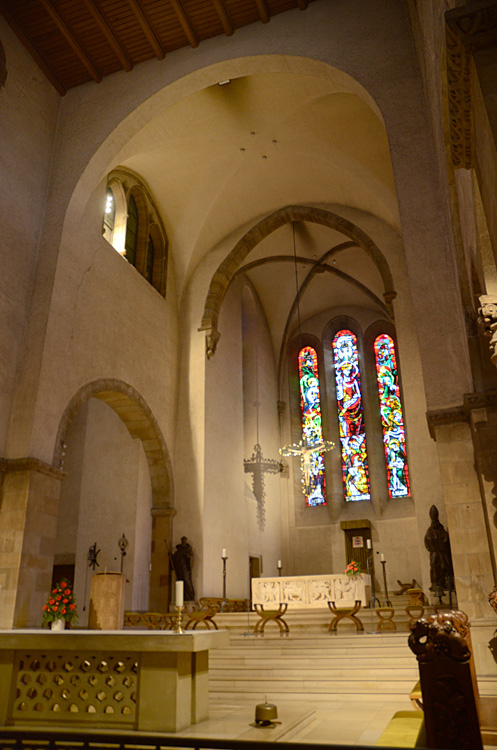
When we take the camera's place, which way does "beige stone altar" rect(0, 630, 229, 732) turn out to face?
facing the viewer

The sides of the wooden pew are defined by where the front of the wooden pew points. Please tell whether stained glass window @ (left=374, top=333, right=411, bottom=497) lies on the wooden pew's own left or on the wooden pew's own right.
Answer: on the wooden pew's own right

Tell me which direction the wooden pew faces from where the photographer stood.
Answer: facing to the left of the viewer

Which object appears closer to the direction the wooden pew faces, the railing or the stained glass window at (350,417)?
the railing

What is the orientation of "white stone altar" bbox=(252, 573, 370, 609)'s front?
toward the camera

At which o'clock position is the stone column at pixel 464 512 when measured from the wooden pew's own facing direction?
The stone column is roughly at 3 o'clock from the wooden pew.

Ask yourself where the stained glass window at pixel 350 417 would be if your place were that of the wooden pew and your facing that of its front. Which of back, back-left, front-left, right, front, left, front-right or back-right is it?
right

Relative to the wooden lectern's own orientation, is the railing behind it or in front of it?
in front

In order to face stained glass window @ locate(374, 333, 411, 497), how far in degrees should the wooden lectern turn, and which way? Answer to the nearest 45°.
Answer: approximately 135° to its left
